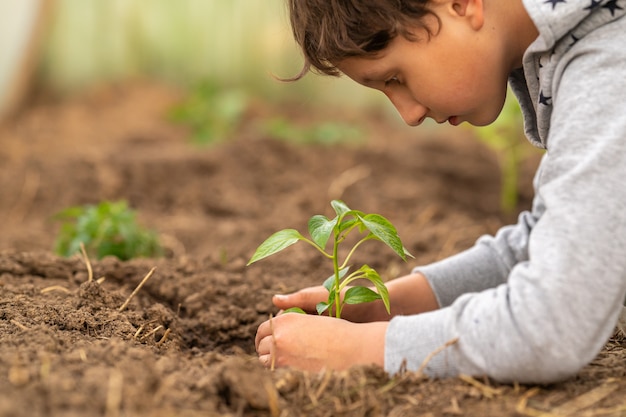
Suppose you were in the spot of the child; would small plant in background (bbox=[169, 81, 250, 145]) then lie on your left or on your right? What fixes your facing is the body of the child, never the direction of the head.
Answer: on your right

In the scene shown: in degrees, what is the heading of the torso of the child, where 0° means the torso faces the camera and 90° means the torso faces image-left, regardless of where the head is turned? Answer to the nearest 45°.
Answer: approximately 90°

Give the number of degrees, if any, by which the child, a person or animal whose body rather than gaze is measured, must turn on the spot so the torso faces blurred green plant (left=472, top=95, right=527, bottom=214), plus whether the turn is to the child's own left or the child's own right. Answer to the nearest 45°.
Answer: approximately 90° to the child's own right

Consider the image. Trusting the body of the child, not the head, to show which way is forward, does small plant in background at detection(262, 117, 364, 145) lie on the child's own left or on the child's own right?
on the child's own right

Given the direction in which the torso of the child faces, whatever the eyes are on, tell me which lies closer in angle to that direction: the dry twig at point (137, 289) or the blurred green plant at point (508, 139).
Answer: the dry twig

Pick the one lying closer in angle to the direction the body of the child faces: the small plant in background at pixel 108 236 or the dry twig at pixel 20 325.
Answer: the dry twig

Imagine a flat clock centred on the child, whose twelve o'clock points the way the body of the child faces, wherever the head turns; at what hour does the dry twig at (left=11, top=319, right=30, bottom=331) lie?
The dry twig is roughly at 12 o'clock from the child.
